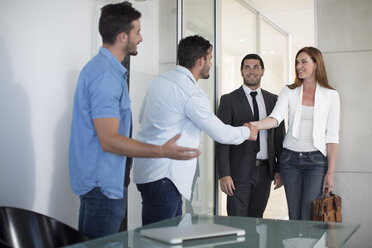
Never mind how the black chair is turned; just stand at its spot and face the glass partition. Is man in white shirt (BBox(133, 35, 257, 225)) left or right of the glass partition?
right

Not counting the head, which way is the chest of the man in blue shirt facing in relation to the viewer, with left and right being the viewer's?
facing to the right of the viewer

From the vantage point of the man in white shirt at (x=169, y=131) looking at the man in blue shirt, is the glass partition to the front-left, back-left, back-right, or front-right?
back-right

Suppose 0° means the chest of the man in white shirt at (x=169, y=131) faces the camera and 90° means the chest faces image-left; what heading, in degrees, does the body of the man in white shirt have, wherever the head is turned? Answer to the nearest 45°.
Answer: approximately 225°

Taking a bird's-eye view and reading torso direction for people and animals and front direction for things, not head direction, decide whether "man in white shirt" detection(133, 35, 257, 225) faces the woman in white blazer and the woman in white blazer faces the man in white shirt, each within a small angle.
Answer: yes

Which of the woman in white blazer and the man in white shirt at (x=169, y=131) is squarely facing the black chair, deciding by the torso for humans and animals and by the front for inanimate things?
the woman in white blazer

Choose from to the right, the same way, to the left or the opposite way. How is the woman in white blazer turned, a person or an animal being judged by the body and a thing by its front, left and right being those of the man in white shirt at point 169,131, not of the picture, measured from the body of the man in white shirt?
the opposite way

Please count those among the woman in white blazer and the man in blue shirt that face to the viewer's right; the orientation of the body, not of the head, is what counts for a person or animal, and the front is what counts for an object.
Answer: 1

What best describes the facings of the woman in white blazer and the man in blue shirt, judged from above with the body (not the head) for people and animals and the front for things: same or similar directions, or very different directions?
very different directions

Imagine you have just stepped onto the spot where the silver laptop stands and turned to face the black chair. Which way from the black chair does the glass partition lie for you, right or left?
right

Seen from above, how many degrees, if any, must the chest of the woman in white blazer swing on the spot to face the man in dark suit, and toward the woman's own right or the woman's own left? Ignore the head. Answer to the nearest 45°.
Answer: approximately 90° to the woman's own right

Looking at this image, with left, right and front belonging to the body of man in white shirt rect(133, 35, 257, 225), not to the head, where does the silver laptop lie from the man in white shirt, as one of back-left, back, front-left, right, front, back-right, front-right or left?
back-right

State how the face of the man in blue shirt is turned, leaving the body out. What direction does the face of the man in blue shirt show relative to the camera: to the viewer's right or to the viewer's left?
to the viewer's right
